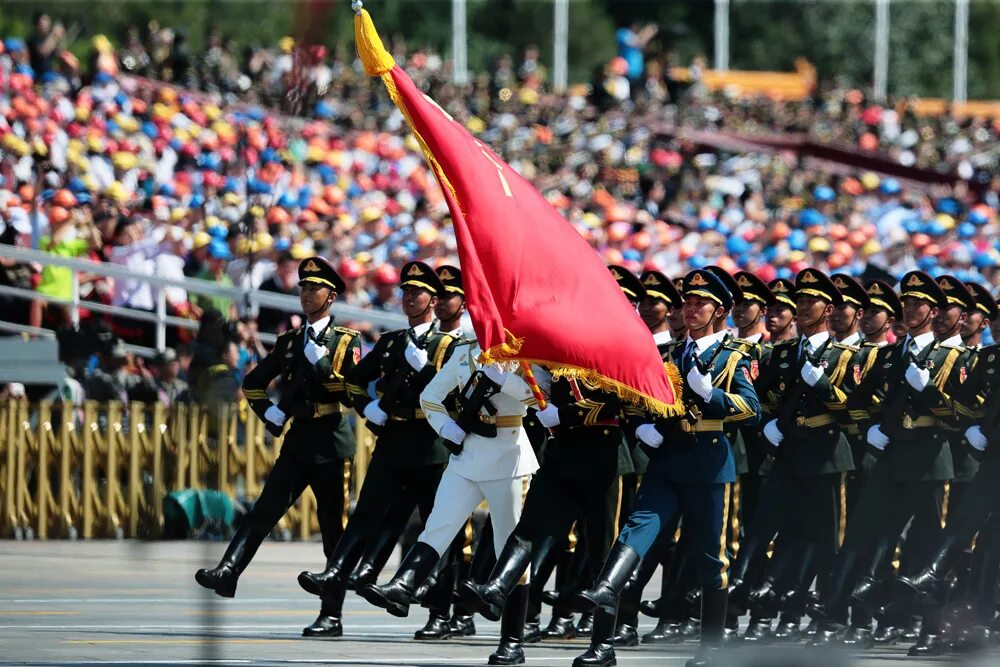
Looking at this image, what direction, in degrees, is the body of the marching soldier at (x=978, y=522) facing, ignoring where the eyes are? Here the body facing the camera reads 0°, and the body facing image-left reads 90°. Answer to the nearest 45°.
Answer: approximately 45°

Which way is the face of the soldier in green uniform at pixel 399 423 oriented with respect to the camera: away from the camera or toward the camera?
toward the camera

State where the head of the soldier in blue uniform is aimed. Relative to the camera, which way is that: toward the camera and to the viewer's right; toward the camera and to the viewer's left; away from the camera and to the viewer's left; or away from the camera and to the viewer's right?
toward the camera and to the viewer's left

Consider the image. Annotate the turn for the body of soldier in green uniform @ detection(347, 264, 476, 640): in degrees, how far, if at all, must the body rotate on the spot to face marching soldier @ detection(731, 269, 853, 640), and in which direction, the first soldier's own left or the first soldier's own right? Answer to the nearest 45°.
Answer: approximately 135° to the first soldier's own left

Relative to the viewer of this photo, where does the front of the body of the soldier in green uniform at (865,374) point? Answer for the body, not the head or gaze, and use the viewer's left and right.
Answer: facing the viewer and to the left of the viewer

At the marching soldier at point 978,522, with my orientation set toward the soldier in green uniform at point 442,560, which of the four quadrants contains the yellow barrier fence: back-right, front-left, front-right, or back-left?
front-right

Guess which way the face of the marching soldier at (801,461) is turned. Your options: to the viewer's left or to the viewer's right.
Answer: to the viewer's left

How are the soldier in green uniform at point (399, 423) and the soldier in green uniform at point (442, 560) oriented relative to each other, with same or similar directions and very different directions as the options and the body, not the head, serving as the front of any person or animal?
same or similar directions
